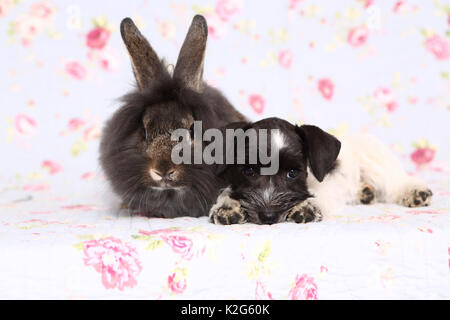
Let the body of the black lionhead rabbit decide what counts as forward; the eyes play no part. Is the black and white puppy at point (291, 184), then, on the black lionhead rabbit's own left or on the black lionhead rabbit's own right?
on the black lionhead rabbit's own left

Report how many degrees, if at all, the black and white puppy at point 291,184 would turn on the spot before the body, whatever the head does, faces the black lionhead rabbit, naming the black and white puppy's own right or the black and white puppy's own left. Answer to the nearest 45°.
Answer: approximately 45° to the black and white puppy's own right

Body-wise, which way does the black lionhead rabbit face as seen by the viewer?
toward the camera

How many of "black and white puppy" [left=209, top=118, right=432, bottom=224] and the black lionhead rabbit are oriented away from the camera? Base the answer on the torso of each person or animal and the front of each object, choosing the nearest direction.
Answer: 0
